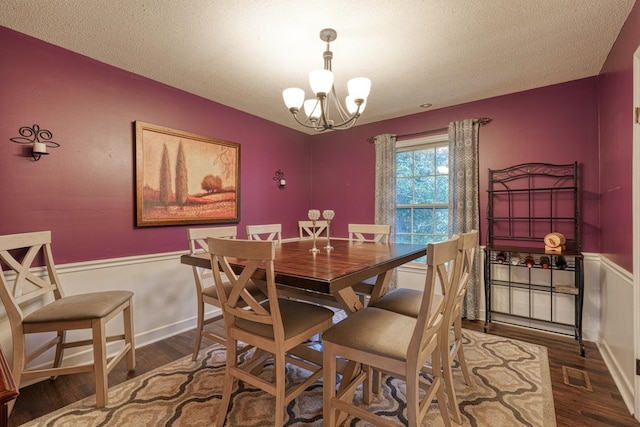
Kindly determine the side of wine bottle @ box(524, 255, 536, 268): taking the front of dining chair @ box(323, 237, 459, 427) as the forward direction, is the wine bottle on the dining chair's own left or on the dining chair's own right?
on the dining chair's own right

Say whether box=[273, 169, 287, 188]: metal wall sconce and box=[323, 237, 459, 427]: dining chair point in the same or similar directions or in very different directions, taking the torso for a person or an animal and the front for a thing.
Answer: very different directions

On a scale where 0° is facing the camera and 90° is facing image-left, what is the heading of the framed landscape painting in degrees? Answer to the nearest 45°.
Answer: approximately 315°

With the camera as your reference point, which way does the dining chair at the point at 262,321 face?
facing away from the viewer and to the right of the viewer

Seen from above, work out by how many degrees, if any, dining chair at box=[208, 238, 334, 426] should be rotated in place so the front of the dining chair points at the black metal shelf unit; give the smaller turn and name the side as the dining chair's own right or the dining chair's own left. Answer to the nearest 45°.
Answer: approximately 45° to the dining chair's own right

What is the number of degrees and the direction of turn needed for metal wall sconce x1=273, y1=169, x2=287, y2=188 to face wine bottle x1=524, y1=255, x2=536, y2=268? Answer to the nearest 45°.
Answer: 0° — it already faces it

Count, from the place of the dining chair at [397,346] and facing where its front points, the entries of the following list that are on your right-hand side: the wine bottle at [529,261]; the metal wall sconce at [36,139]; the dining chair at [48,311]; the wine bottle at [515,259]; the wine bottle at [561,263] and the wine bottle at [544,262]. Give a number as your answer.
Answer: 4
